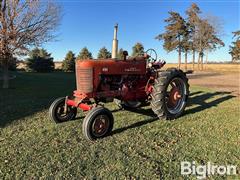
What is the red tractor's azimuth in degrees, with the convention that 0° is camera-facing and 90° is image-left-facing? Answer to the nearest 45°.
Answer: approximately 45°

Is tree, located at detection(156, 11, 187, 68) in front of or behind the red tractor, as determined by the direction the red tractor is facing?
behind

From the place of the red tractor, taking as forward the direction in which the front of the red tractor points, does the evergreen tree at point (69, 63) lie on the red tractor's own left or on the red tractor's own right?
on the red tractor's own right

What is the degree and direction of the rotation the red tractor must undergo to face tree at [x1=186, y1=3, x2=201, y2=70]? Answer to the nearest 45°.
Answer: approximately 135° to its right

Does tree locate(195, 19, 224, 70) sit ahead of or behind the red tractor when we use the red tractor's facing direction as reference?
behind

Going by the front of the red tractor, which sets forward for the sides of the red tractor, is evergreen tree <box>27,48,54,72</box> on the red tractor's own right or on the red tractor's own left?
on the red tractor's own right
